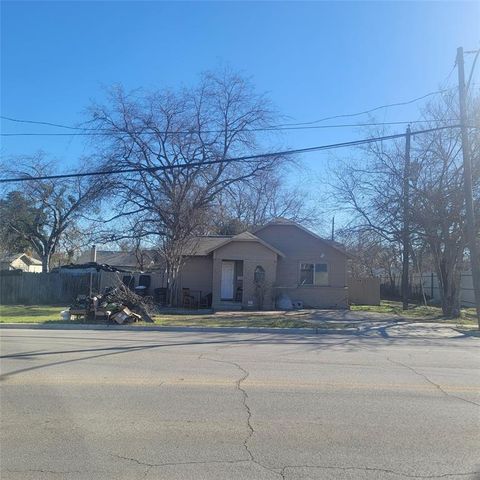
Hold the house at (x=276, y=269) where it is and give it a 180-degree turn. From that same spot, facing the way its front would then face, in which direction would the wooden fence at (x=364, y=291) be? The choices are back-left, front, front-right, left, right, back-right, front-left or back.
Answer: front-right

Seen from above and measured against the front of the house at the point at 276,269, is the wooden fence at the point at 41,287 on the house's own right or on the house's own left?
on the house's own right

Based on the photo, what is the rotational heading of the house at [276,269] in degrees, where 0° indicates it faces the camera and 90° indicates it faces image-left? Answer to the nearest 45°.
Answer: approximately 0°
